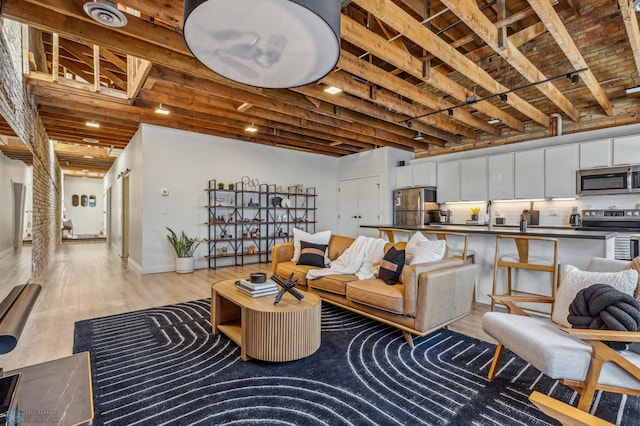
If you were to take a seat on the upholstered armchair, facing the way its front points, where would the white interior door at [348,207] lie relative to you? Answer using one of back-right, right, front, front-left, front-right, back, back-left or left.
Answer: right

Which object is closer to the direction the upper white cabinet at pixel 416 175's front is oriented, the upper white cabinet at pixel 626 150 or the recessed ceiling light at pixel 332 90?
the recessed ceiling light

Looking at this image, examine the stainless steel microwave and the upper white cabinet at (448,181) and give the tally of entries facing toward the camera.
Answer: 2

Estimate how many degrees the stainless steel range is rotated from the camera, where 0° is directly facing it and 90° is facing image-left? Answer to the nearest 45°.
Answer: approximately 0°

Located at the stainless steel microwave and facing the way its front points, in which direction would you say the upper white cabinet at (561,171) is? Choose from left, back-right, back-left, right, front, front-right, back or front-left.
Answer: right

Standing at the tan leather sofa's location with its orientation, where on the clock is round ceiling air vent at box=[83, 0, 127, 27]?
The round ceiling air vent is roughly at 1 o'clock from the tan leather sofa.

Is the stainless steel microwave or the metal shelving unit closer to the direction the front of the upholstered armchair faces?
the metal shelving unit

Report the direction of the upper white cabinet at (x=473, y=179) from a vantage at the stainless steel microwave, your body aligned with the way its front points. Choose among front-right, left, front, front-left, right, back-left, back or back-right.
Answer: right

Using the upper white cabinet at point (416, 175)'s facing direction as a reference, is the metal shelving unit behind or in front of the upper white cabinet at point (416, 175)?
in front

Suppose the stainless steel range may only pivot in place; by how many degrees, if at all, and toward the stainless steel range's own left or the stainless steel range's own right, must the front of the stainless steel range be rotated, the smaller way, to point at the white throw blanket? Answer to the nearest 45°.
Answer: approximately 45° to the stainless steel range's own right

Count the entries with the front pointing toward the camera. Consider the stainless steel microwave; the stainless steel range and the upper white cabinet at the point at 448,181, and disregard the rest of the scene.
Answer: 3
